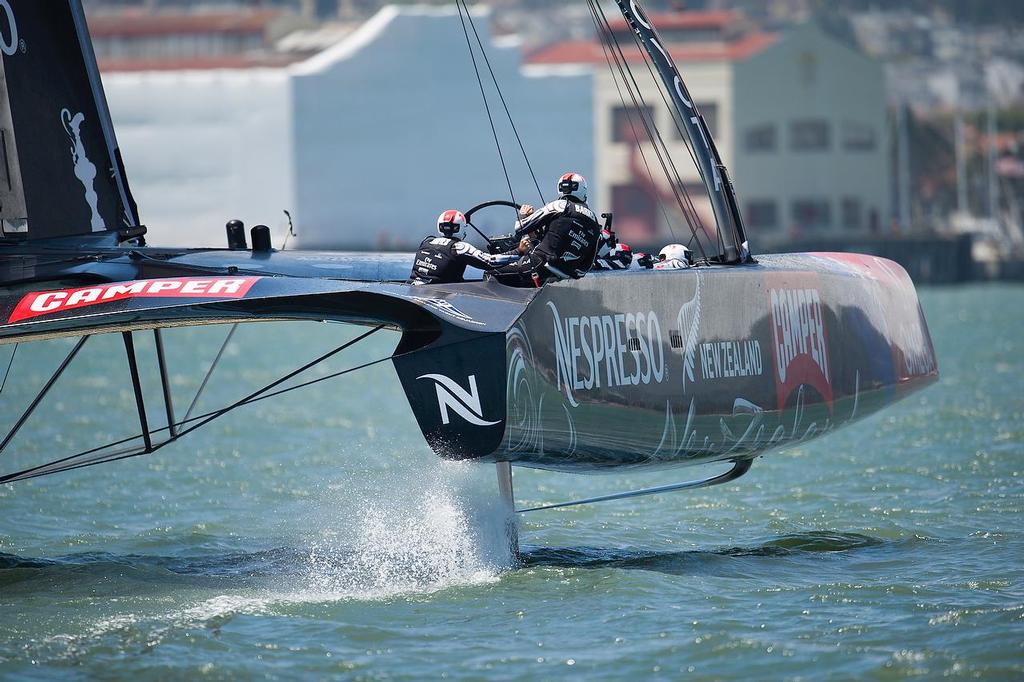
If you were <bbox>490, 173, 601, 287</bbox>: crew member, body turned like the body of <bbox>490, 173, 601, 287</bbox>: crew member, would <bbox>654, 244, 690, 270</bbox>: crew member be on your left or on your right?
on your right

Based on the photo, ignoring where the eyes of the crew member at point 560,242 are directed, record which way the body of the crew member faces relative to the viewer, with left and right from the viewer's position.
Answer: facing away from the viewer and to the left of the viewer

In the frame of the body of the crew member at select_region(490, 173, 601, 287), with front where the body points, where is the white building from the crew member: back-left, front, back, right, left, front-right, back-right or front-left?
front-right

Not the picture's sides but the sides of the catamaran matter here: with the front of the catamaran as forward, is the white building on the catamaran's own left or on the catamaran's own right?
on the catamaran's own left

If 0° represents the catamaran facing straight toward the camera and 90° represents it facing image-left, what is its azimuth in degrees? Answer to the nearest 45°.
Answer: approximately 225°

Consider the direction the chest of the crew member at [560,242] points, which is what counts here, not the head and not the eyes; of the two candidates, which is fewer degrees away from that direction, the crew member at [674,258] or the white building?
the white building

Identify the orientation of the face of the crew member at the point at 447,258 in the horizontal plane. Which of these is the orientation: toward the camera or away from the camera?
away from the camera
